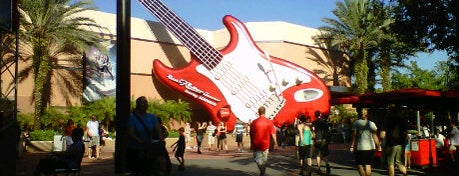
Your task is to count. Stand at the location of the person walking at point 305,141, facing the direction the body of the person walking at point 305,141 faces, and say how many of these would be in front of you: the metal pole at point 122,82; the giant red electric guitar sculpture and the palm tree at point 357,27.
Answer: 2

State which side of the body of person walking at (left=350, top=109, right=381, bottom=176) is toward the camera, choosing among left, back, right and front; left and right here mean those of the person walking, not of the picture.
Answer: back

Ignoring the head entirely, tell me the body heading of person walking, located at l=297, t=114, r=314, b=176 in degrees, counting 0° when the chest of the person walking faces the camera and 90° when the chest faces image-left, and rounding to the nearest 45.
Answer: approximately 180°

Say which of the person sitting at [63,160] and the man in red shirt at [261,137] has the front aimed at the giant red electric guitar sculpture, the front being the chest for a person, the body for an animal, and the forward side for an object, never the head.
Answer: the man in red shirt
